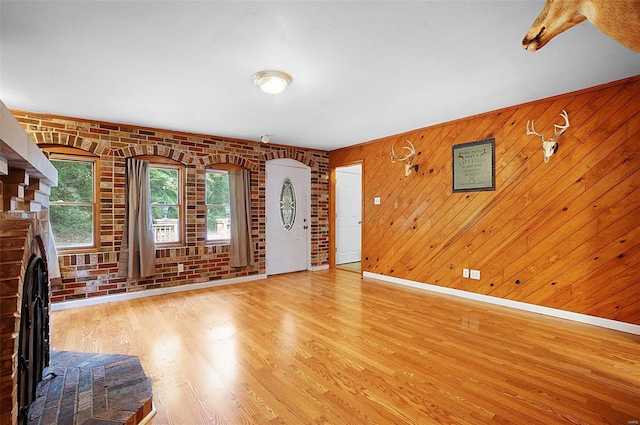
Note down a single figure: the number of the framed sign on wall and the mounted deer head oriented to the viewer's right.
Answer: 0

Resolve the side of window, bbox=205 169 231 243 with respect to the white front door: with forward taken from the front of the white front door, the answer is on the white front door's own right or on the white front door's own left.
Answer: on the white front door's own right

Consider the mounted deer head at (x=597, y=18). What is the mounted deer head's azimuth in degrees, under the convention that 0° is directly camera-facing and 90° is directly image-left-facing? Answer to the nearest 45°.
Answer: approximately 90°

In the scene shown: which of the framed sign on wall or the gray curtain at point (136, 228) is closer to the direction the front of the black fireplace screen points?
the framed sign on wall

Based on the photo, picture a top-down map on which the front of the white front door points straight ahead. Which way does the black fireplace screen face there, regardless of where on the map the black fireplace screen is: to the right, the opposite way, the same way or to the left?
to the left

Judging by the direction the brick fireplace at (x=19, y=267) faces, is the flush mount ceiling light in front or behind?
in front

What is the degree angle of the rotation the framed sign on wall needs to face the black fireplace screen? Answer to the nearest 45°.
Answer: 0° — it already faces it

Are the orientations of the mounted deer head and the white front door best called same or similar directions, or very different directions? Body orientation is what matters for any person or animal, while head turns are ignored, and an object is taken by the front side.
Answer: very different directions

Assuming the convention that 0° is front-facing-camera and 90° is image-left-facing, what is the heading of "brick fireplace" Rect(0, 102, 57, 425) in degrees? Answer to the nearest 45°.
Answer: approximately 270°

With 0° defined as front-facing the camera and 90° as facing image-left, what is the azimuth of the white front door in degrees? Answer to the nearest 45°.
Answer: approximately 315°

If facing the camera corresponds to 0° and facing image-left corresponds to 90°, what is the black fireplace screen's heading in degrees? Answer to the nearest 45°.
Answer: approximately 270°

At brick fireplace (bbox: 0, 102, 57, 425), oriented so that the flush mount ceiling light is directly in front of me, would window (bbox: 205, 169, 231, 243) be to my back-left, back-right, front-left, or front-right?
front-left

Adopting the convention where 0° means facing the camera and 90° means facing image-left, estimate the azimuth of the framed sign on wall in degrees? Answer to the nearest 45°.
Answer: approximately 45°

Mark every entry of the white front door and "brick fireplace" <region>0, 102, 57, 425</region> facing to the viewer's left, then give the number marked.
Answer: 0

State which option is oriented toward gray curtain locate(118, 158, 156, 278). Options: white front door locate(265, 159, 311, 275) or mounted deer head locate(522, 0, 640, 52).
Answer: the mounted deer head

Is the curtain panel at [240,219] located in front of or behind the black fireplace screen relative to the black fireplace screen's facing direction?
in front
